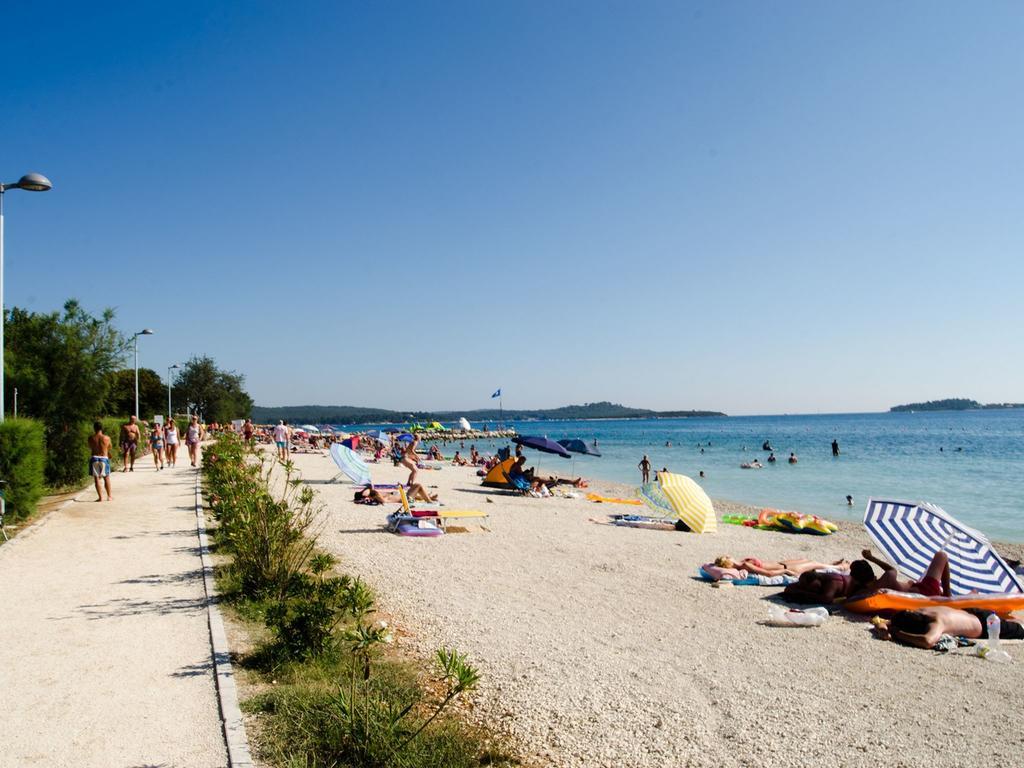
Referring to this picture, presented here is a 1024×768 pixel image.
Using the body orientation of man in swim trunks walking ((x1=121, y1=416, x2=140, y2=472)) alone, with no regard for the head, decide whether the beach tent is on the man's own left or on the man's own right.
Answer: on the man's own left

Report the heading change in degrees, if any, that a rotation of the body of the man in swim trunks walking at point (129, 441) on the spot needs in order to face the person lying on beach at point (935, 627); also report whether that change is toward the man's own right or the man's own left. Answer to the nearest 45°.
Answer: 0° — they already face them

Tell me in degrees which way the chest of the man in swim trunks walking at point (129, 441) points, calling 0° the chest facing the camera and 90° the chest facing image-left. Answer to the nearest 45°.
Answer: approximately 0°
